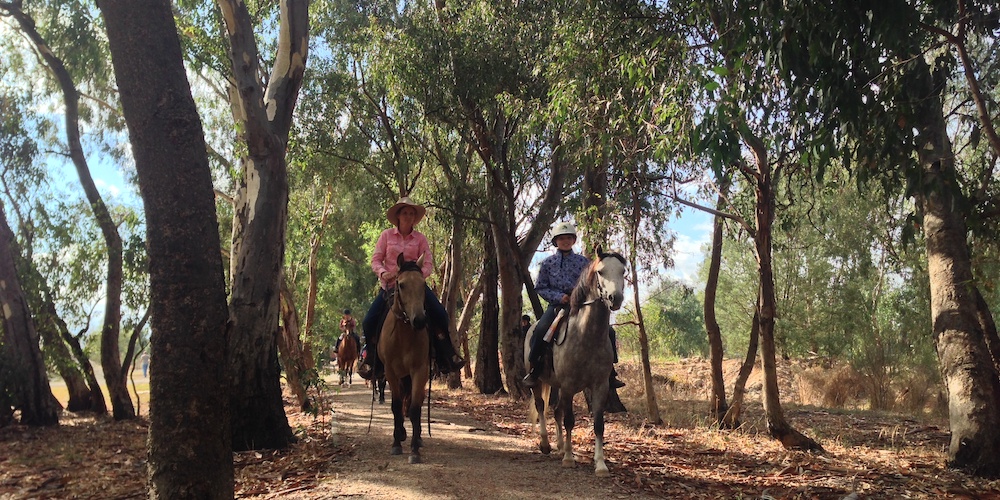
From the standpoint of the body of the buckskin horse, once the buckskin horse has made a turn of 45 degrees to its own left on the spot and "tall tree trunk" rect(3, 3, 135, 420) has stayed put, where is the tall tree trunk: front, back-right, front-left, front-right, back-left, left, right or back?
back

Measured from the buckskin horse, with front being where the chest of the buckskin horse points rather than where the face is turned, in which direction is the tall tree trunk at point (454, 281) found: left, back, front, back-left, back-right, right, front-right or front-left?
back

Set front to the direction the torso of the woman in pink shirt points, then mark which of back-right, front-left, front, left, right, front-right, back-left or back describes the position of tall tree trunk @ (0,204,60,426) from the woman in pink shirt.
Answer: back-right

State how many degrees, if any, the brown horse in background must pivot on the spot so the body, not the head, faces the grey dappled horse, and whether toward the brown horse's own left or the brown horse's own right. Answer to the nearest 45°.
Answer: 0° — it already faces it

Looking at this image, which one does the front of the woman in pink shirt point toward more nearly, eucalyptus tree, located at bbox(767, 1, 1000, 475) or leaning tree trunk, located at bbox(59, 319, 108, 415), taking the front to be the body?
the eucalyptus tree

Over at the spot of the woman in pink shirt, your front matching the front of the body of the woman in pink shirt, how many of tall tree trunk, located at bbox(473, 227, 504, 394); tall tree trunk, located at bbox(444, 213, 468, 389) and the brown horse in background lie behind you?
3

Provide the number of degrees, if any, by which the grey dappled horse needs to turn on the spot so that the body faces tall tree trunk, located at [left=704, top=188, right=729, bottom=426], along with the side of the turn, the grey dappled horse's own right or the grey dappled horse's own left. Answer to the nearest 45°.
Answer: approximately 90° to the grey dappled horse's own left

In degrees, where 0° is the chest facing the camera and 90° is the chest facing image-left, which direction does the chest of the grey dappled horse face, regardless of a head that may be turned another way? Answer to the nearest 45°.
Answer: approximately 315°

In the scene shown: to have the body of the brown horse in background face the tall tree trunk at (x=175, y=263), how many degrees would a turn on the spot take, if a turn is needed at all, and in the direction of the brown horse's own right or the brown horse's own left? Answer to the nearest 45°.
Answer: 0° — it already faces it

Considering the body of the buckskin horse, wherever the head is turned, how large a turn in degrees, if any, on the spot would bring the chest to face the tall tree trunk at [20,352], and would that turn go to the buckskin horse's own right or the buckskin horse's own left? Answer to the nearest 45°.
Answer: approximately 135° to the buckskin horse's own right

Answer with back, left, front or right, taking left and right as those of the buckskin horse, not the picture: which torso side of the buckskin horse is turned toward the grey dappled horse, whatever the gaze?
left

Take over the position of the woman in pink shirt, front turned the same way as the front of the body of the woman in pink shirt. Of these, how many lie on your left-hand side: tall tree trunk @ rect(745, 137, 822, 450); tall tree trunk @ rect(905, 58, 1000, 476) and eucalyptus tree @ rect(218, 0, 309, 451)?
2

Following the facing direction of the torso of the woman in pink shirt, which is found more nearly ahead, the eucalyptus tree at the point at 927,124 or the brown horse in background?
the eucalyptus tree
